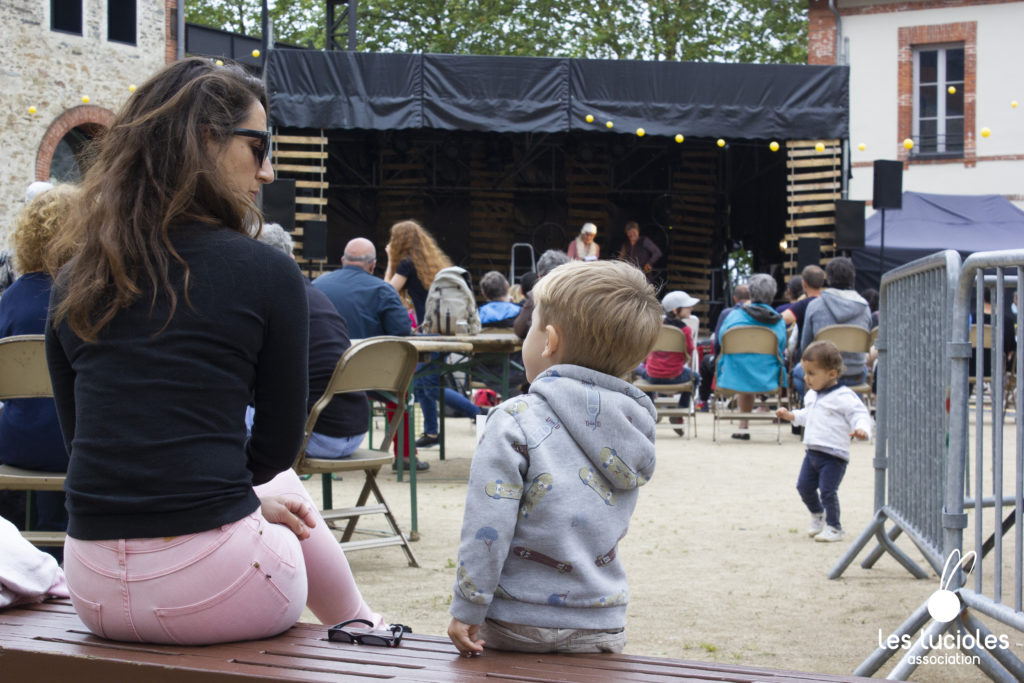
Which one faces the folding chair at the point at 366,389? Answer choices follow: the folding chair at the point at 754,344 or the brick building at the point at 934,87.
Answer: the brick building

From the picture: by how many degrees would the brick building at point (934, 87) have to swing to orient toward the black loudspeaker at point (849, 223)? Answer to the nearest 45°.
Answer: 0° — it already faces it

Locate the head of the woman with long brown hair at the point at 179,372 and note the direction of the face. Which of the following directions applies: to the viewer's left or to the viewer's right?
to the viewer's right

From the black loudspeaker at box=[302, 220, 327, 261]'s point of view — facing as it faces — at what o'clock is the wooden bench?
The wooden bench is roughly at 12 o'clock from the black loudspeaker.

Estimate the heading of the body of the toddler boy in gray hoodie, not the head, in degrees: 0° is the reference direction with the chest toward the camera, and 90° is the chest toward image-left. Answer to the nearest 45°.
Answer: approximately 135°

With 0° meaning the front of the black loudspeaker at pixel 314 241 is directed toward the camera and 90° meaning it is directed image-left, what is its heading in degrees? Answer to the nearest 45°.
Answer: approximately 0°

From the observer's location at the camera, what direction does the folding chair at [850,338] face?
facing away from the viewer

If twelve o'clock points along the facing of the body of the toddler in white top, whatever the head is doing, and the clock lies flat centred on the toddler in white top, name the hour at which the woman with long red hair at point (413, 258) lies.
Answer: The woman with long red hair is roughly at 3 o'clock from the toddler in white top.

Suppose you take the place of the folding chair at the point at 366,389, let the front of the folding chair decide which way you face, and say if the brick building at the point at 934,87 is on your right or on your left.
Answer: on your right

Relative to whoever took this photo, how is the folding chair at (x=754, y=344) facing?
facing away from the viewer

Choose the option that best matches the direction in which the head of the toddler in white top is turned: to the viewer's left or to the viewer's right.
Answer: to the viewer's left
